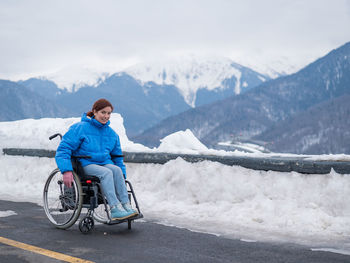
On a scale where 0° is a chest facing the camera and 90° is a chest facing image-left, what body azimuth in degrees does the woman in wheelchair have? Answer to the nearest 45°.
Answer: approximately 315°

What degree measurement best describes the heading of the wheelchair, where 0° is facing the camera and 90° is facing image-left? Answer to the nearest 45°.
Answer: approximately 315°

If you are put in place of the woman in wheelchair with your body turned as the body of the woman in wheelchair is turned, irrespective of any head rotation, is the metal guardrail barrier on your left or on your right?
on your left
